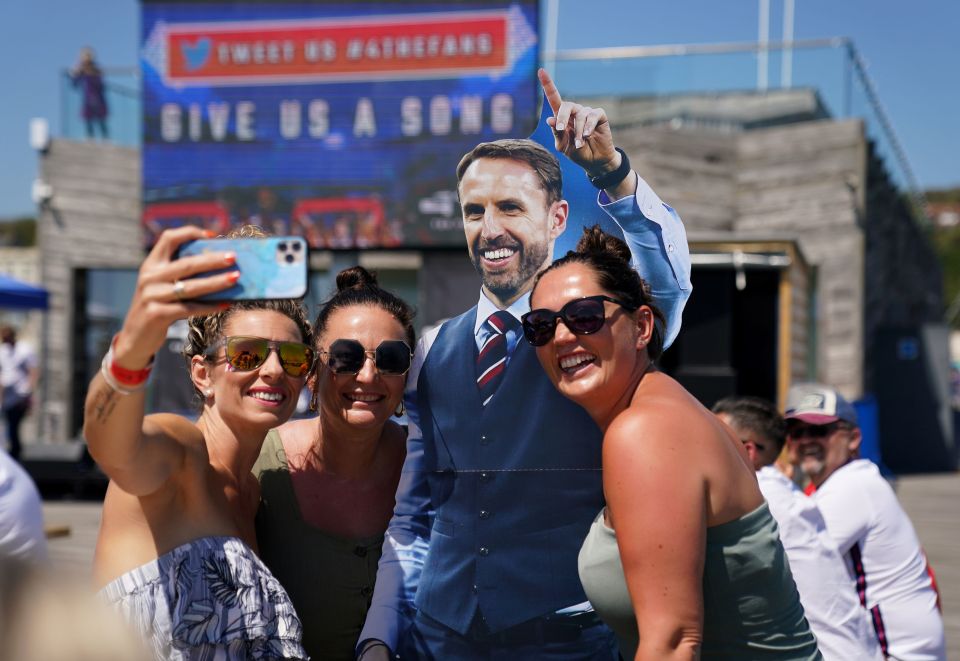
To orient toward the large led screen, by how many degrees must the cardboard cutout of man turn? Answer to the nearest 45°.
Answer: approximately 180°

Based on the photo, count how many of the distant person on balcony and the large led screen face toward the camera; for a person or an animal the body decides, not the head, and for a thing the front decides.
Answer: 2

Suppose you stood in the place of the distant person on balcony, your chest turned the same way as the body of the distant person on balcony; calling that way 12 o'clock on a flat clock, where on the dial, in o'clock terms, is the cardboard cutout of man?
The cardboard cutout of man is roughly at 12 o'clock from the distant person on balcony.

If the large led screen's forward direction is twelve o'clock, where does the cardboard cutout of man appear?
The cardboard cutout of man is roughly at 12 o'clock from the large led screen.

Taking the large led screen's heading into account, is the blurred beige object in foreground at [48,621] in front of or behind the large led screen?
in front

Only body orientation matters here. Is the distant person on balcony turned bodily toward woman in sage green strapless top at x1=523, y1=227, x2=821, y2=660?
yes

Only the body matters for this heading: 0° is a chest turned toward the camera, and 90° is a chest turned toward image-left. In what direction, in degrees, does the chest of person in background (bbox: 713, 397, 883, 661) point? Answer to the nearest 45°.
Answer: approximately 90°

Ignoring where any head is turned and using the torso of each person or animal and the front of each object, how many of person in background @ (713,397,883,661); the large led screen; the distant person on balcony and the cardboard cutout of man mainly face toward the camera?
3

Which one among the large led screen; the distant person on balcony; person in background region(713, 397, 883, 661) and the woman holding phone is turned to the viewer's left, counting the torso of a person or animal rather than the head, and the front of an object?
the person in background
